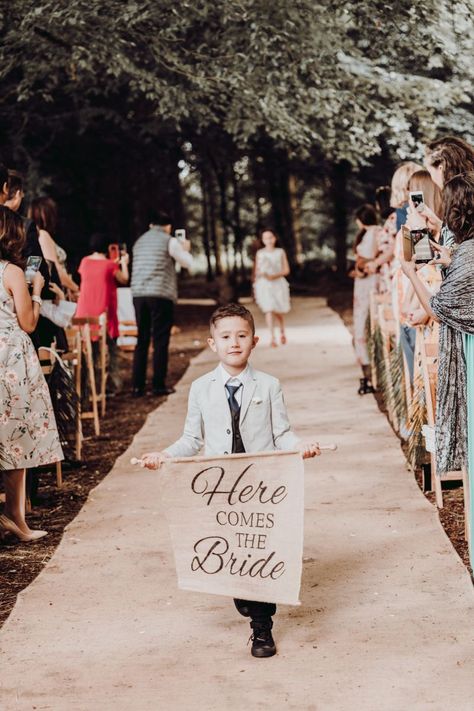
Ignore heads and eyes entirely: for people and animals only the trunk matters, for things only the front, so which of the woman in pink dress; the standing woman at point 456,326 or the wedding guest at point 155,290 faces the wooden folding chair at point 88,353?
the standing woman

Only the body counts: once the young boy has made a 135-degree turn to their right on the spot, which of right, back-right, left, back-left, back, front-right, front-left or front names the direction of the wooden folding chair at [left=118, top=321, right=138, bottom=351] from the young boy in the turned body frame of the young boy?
front-right

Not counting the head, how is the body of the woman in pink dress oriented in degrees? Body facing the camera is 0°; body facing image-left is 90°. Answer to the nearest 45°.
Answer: approximately 225°

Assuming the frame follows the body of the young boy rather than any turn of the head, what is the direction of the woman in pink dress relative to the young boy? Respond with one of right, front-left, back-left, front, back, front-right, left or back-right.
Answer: back

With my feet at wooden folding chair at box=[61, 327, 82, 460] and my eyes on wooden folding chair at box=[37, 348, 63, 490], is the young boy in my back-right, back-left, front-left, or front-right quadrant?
front-left

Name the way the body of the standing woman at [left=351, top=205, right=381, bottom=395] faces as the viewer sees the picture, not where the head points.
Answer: to the viewer's left

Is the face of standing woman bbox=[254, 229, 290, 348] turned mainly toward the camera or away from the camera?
toward the camera

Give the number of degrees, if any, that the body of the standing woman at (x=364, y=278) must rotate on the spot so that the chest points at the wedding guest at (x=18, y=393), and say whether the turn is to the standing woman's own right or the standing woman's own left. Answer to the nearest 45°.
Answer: approximately 90° to the standing woman's own left

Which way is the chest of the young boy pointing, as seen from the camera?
toward the camera

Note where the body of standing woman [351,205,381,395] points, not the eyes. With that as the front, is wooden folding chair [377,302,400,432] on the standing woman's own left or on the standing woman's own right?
on the standing woman's own left

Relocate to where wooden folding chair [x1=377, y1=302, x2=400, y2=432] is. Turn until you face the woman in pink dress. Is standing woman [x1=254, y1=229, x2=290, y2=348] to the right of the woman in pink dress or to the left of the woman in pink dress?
right

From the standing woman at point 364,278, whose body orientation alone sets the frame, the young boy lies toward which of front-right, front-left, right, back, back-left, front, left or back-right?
left

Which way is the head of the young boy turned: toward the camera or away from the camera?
toward the camera

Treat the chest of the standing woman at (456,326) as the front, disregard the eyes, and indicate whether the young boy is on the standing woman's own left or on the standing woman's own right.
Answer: on the standing woman's own left
